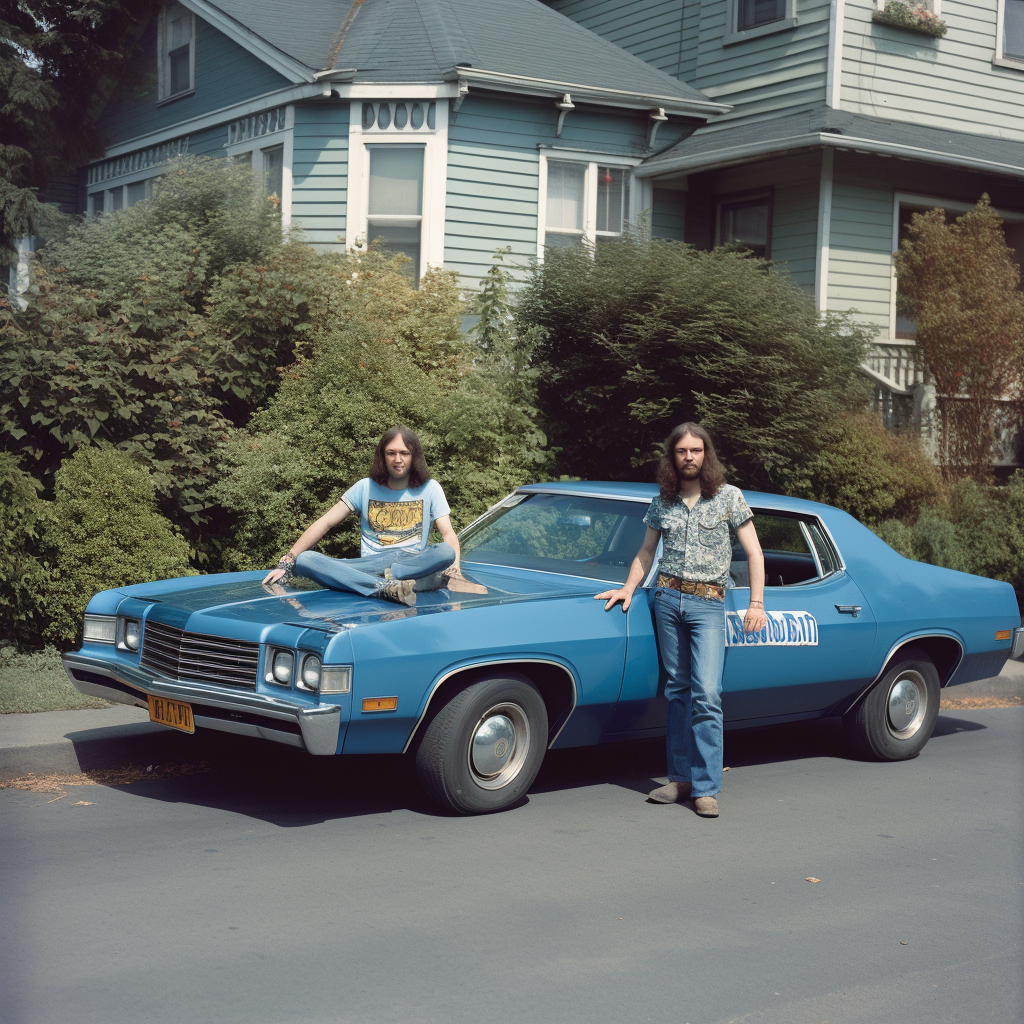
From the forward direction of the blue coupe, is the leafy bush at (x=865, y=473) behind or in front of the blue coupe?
behind

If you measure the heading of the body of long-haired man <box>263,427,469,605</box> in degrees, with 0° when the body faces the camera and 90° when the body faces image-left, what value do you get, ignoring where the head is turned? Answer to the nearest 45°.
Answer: approximately 0°

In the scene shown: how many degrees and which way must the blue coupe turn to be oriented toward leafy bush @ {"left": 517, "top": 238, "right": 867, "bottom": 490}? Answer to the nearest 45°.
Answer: approximately 135° to its right

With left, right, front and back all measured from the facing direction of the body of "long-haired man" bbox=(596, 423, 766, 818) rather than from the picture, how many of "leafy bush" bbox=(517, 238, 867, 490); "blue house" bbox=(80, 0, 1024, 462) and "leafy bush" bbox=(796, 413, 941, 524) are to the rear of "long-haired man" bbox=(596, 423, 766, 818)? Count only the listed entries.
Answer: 3

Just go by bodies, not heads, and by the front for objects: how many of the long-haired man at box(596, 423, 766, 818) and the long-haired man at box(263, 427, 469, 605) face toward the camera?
2

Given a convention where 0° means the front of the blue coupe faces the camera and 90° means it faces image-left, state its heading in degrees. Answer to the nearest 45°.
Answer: approximately 45°

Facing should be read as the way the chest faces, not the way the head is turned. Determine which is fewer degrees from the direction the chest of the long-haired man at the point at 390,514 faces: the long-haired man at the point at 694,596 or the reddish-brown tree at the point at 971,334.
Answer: the long-haired man

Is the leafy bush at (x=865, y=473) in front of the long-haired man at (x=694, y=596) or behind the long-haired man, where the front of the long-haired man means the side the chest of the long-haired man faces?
behind

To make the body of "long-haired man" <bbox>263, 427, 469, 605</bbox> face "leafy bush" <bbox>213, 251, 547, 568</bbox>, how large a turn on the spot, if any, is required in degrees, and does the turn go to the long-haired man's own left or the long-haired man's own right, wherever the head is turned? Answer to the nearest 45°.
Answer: approximately 180°
